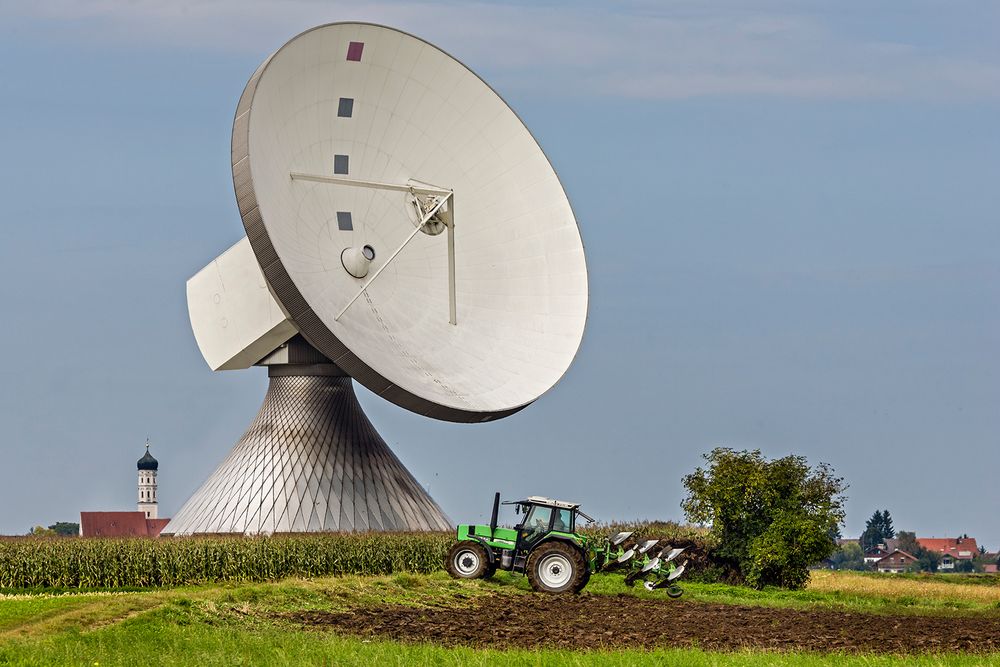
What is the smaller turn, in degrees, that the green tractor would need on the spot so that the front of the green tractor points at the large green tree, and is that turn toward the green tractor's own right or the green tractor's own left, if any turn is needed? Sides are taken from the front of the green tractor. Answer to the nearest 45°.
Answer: approximately 135° to the green tractor's own right

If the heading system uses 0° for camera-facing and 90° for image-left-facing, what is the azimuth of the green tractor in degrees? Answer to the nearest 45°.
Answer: approximately 90°
